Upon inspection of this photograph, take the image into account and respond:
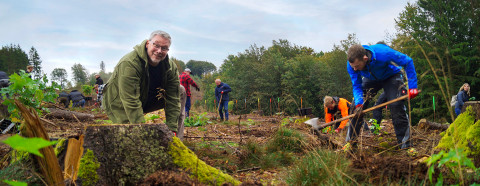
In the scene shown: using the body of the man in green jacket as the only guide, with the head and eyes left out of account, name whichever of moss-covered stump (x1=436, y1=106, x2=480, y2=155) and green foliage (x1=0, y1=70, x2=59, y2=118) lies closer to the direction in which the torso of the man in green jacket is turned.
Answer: the moss-covered stump

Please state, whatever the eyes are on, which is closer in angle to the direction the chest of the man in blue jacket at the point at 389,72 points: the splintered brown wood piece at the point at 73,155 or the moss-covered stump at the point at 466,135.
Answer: the splintered brown wood piece

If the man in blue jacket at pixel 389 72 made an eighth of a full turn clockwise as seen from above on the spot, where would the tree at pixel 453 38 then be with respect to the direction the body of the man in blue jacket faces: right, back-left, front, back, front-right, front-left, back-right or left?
right

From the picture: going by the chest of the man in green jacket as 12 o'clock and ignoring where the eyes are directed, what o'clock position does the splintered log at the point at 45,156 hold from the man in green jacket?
The splintered log is roughly at 2 o'clock from the man in green jacket.

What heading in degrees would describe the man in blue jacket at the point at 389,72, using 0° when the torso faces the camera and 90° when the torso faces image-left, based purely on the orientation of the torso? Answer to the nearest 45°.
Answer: approximately 45°

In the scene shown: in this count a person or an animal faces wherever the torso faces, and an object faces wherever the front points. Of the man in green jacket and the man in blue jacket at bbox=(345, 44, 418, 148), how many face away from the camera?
0

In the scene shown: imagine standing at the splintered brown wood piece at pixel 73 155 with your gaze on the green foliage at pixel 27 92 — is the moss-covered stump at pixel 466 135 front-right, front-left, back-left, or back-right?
back-right

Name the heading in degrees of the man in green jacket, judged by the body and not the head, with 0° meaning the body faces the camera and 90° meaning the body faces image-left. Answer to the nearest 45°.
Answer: approximately 315°

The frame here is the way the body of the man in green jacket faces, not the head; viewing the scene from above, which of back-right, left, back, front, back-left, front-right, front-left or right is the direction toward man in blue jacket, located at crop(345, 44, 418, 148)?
front-left

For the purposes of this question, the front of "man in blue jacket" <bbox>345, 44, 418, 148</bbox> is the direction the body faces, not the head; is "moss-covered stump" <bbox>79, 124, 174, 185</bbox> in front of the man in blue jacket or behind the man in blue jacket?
in front

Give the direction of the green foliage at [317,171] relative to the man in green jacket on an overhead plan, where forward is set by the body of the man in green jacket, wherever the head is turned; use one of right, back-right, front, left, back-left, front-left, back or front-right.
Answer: front

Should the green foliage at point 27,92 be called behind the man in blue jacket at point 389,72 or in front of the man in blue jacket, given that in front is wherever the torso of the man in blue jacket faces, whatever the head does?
in front

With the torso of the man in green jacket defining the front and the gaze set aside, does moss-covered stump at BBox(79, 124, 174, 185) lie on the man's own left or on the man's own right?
on the man's own right

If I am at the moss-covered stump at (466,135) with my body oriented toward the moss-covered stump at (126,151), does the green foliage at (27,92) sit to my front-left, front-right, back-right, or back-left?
front-right
